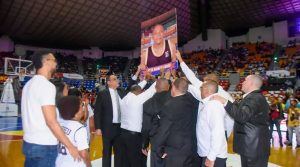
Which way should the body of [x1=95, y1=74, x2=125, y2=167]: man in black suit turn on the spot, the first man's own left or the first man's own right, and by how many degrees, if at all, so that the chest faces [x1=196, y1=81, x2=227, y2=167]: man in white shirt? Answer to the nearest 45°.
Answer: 0° — they already face them

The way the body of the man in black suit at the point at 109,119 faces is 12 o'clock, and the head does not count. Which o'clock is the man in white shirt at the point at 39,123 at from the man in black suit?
The man in white shirt is roughly at 2 o'clock from the man in black suit.

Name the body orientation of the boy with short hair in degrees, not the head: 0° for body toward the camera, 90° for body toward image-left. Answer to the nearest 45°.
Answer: approximately 225°

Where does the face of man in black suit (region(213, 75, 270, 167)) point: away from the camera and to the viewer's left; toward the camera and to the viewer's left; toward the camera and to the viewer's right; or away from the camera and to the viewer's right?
away from the camera and to the viewer's left

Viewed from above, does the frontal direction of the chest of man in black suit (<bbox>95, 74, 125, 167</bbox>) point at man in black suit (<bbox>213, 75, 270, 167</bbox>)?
yes

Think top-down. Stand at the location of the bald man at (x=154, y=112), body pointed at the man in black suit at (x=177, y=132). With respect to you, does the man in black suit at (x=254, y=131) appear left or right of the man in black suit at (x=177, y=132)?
left
